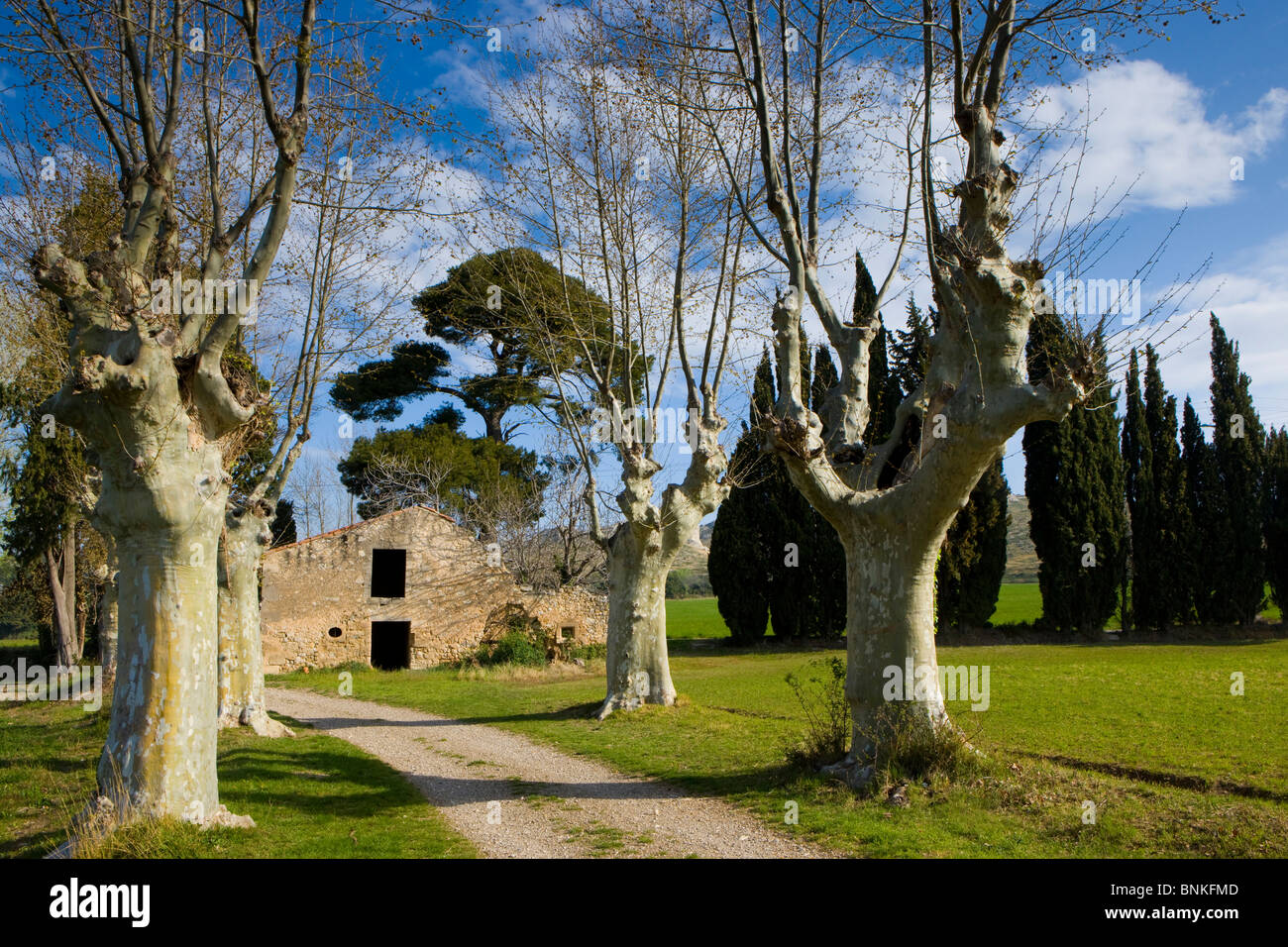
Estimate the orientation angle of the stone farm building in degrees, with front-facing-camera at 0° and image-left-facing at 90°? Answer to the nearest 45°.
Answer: approximately 0°

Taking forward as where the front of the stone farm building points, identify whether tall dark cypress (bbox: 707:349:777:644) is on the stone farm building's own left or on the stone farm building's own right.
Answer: on the stone farm building's own left

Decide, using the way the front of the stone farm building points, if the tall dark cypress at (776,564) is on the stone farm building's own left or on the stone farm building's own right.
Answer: on the stone farm building's own left

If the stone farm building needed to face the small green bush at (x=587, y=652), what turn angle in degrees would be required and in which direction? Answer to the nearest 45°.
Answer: approximately 90° to its left

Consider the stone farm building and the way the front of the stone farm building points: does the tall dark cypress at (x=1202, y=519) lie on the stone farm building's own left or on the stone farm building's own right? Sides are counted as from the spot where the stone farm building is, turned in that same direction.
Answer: on the stone farm building's own left

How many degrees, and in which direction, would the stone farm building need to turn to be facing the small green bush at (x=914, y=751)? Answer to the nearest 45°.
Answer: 0° — it already faces it

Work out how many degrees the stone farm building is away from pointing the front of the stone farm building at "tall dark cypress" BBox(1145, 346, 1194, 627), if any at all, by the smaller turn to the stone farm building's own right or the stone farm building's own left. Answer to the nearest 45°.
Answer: approximately 90° to the stone farm building's own left

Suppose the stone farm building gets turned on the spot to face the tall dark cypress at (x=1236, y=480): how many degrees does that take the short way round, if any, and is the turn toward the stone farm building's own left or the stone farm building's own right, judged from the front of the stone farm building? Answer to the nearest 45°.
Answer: approximately 90° to the stone farm building's own left

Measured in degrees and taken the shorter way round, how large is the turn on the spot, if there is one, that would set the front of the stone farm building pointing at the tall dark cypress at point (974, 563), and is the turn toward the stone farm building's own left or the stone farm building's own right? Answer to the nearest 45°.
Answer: approximately 90° to the stone farm building's own left

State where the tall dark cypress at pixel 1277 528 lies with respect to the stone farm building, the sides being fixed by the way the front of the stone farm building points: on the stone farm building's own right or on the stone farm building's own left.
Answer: on the stone farm building's own left
